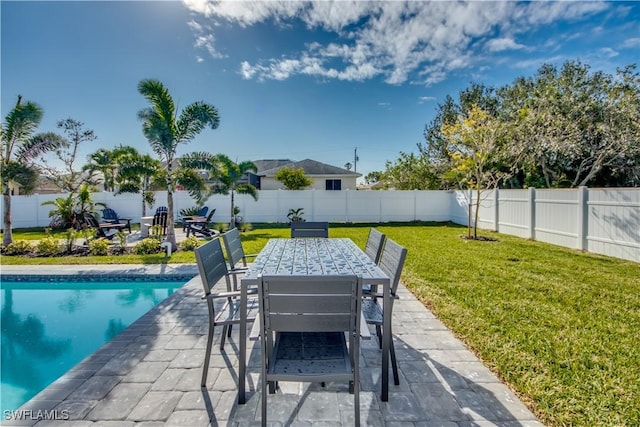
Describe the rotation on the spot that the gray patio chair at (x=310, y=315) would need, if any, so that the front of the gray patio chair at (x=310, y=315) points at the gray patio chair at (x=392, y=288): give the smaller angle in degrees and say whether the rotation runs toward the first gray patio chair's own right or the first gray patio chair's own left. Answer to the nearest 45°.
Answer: approximately 45° to the first gray patio chair's own right

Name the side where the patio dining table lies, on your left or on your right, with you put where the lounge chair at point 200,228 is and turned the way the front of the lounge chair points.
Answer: on your left

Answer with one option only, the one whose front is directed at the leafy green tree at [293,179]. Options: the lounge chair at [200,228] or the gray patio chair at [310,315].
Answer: the gray patio chair

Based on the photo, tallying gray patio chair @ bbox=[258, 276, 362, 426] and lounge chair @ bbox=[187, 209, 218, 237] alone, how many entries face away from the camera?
1

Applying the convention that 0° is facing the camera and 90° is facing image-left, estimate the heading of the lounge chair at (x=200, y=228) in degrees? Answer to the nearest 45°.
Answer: approximately 90°

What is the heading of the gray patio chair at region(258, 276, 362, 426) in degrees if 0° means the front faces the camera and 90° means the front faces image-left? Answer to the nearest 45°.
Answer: approximately 180°

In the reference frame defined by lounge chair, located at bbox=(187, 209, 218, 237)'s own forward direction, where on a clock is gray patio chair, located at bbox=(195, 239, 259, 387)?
The gray patio chair is roughly at 9 o'clock from the lounge chair.

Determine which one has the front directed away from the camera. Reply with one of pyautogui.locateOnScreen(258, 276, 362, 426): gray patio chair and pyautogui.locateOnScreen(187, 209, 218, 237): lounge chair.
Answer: the gray patio chair

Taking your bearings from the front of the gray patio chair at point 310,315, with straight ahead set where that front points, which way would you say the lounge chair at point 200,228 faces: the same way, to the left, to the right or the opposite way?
to the left

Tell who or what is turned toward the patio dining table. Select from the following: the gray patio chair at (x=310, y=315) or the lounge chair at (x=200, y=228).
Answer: the gray patio chair

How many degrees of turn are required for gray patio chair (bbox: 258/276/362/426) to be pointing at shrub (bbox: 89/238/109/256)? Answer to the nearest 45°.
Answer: approximately 45° to its left
